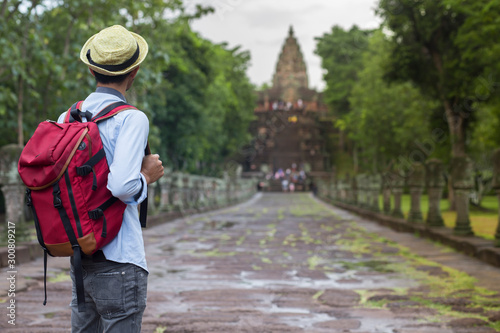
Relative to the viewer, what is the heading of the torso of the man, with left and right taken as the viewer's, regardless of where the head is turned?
facing away from the viewer and to the right of the viewer

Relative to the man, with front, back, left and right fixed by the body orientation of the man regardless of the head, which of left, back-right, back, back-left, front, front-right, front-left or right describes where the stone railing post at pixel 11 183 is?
front-left

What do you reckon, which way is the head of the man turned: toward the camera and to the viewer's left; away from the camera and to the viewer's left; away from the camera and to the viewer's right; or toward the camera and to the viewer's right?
away from the camera and to the viewer's right

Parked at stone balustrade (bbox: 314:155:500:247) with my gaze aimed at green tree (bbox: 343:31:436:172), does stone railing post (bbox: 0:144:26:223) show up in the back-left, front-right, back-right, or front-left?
back-left

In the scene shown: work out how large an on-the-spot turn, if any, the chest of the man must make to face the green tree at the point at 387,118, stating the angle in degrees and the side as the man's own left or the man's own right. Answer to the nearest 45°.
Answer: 0° — they already face it
